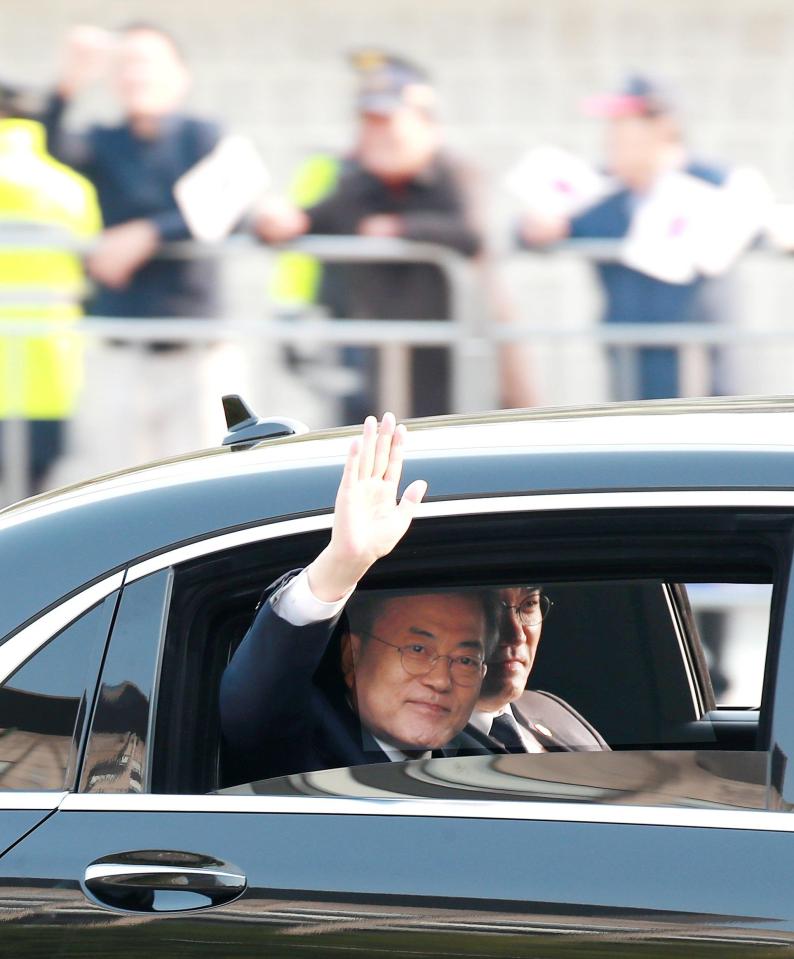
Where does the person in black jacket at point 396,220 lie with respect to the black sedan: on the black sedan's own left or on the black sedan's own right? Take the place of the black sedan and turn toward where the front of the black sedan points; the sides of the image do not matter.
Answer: on the black sedan's own left

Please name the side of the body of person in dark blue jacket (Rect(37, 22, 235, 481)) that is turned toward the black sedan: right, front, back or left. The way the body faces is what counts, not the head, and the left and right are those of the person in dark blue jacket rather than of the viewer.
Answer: front

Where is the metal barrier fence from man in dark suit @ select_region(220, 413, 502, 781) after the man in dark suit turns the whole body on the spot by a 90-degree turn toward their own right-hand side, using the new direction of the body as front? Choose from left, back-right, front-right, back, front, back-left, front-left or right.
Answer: back-right

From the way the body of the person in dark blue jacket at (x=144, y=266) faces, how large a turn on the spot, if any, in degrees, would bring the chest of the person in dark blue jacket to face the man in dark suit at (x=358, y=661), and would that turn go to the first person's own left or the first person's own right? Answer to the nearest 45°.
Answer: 0° — they already face them

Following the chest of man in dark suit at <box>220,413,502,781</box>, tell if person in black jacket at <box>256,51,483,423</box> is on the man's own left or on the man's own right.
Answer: on the man's own left

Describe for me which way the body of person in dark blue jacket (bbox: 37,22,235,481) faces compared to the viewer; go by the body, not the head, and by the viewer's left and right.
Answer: facing the viewer

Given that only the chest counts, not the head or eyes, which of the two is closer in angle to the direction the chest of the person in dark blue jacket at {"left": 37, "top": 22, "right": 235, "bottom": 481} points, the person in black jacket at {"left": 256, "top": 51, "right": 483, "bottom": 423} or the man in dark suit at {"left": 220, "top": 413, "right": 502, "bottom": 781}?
the man in dark suit

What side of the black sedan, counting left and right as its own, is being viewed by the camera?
right
